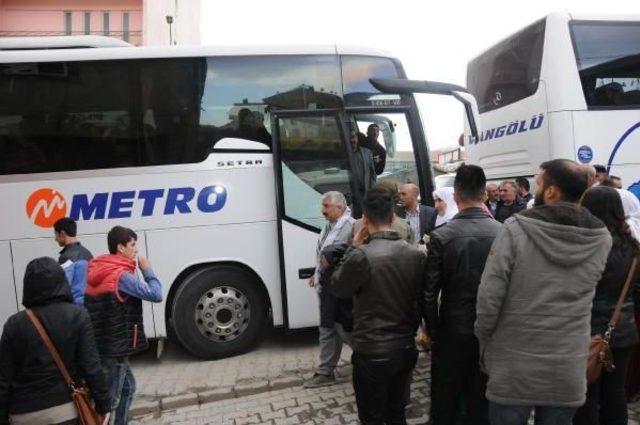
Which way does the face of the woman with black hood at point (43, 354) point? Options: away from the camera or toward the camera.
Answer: away from the camera

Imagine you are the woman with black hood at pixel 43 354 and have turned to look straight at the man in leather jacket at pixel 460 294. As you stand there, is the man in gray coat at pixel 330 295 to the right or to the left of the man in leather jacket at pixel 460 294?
left

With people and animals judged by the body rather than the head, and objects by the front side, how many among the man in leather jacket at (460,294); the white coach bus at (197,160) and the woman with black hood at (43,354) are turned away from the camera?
2

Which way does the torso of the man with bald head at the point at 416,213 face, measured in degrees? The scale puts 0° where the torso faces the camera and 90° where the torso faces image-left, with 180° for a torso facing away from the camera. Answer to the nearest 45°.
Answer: approximately 45°

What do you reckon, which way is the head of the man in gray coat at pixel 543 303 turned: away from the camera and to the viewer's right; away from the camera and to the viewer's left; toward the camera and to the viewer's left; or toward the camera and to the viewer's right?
away from the camera and to the viewer's left

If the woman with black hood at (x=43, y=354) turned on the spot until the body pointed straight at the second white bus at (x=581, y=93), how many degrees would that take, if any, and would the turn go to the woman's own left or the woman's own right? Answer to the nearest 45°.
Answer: approximately 90° to the woman's own right

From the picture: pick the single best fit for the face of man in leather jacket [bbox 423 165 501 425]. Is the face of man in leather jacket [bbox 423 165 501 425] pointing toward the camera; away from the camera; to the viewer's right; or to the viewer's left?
away from the camera

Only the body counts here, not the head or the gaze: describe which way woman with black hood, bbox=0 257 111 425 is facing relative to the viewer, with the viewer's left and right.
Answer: facing away from the viewer

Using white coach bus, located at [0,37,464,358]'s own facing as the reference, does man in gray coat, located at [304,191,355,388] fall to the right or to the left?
on its right

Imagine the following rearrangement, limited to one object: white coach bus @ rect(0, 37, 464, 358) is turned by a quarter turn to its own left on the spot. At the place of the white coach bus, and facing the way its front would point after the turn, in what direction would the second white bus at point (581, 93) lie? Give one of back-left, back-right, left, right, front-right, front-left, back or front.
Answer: right

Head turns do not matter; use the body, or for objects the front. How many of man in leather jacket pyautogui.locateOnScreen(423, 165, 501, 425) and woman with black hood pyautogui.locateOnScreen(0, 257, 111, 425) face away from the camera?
2

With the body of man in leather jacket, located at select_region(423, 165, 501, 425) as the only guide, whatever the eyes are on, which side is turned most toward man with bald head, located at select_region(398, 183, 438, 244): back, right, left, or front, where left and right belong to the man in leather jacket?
front

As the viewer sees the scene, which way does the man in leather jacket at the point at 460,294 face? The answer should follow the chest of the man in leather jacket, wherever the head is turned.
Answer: away from the camera

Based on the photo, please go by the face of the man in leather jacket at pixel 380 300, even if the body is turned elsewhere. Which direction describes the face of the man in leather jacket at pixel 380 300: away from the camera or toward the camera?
away from the camera

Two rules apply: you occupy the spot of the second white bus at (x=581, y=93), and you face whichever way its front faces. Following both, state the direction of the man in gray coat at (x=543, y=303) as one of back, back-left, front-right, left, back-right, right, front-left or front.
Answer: back-right

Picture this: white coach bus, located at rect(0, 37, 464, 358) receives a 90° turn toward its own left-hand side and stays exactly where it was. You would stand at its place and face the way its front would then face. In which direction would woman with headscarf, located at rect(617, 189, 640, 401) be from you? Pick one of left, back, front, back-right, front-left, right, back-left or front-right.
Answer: back-right
